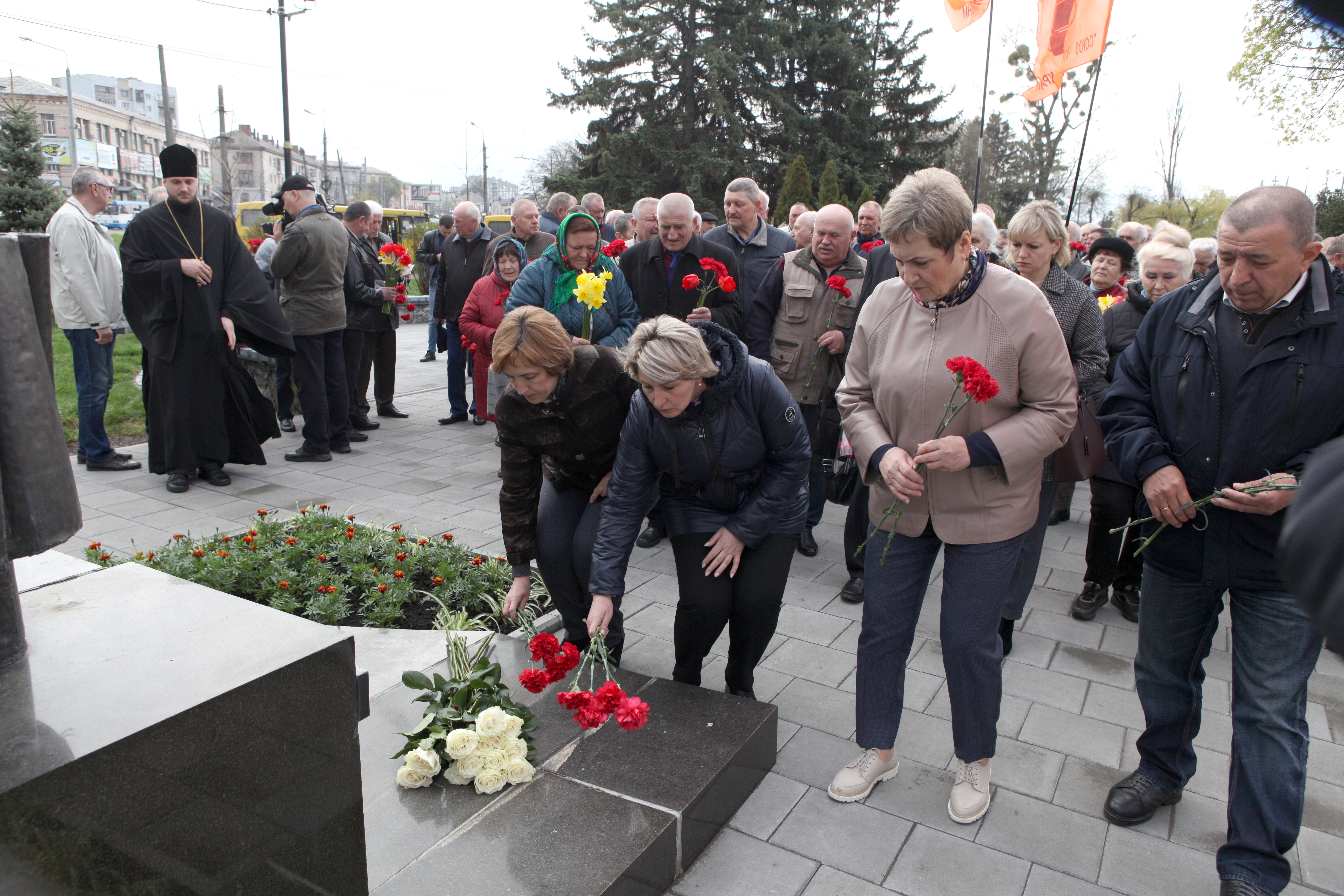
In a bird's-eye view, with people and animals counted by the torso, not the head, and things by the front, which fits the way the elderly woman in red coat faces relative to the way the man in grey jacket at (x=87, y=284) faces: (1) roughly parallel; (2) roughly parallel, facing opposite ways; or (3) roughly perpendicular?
roughly perpendicular

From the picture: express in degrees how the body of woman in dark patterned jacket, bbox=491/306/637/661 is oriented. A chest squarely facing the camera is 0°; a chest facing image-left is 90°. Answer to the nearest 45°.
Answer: approximately 45°

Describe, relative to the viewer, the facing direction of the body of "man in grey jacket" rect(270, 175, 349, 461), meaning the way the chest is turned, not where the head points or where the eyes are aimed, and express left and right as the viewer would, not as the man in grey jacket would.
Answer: facing away from the viewer and to the left of the viewer

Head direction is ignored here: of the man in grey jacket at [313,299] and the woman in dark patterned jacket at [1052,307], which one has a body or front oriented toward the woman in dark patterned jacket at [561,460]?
the woman in dark patterned jacket at [1052,307]

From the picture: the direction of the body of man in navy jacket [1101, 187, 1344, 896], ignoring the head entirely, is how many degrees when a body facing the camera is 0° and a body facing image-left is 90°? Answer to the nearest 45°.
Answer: approximately 45°

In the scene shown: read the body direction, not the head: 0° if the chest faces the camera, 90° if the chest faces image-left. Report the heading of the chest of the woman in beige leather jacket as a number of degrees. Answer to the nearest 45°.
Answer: approximately 45°

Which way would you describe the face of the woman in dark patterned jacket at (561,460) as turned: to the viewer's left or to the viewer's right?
to the viewer's left

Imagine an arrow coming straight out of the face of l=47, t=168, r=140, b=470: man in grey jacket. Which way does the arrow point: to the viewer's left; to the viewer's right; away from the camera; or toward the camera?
to the viewer's right

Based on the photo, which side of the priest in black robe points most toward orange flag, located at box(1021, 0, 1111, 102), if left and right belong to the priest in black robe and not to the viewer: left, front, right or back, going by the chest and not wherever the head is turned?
left

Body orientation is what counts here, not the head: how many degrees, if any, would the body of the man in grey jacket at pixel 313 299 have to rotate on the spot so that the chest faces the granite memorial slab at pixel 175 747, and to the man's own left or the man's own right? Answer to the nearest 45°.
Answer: approximately 135° to the man's own left
